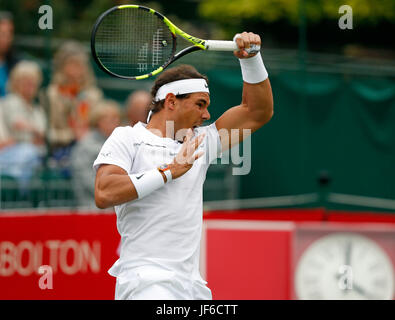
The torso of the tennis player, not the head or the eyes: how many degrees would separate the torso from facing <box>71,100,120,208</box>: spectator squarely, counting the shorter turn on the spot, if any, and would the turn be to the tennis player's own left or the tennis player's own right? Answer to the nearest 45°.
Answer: approximately 135° to the tennis player's own left

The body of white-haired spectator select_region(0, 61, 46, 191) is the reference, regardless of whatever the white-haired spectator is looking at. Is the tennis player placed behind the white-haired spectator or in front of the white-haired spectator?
in front

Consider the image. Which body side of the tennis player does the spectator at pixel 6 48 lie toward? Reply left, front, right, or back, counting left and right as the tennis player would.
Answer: back

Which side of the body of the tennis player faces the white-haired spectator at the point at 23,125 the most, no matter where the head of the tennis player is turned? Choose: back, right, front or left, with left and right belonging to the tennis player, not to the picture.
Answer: back

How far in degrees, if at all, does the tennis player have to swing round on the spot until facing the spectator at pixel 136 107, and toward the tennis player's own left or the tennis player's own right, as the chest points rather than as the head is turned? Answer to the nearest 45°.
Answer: approximately 135° to the tennis player's own left

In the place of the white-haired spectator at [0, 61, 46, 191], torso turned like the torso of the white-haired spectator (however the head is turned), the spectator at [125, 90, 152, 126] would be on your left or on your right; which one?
on your left

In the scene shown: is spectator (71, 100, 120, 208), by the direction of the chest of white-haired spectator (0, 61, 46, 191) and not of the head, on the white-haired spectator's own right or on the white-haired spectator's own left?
on the white-haired spectator's own left

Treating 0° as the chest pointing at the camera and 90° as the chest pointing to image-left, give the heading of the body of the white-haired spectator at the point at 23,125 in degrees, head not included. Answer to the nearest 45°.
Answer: approximately 315°
